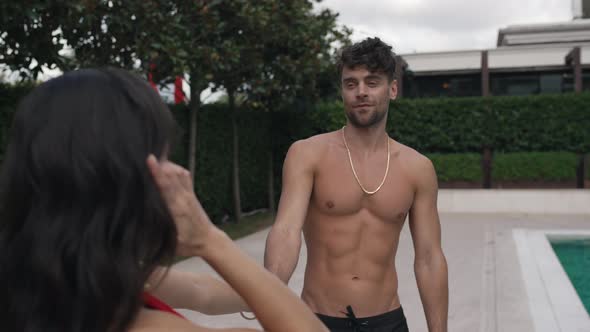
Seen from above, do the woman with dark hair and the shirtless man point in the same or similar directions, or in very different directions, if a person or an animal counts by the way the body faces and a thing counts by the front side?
very different directions

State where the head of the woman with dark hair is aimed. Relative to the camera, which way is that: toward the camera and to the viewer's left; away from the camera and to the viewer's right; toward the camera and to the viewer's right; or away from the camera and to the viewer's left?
away from the camera and to the viewer's right

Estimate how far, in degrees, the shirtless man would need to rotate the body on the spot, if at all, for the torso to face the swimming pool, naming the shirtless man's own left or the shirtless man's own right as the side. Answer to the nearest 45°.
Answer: approximately 135° to the shirtless man's own left

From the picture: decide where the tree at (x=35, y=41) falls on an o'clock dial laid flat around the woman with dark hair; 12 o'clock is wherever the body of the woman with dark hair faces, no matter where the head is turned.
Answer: The tree is roughly at 10 o'clock from the woman with dark hair.

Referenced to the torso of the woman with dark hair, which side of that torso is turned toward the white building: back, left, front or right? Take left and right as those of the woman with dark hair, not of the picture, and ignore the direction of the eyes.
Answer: front

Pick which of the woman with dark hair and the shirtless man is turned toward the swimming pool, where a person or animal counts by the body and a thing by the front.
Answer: the woman with dark hair

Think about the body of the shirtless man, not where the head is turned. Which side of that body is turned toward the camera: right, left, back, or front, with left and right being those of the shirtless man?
front

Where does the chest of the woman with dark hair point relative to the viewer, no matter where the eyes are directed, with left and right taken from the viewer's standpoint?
facing away from the viewer and to the right of the viewer

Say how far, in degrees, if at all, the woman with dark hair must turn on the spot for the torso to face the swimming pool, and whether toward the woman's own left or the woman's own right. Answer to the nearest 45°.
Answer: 0° — they already face it

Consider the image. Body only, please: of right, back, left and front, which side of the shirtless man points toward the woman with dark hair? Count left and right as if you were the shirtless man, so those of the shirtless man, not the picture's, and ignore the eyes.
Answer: front

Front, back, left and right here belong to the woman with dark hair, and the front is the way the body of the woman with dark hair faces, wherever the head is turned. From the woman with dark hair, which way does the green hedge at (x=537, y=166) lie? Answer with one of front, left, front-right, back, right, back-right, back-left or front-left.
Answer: front

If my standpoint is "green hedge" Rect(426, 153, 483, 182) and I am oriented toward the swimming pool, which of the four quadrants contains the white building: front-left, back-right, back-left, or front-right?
back-left

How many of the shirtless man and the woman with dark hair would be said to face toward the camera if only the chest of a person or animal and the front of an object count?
1

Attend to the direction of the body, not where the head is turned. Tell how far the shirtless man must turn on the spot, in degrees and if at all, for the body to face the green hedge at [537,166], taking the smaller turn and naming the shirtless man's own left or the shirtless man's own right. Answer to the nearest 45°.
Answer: approximately 180°
